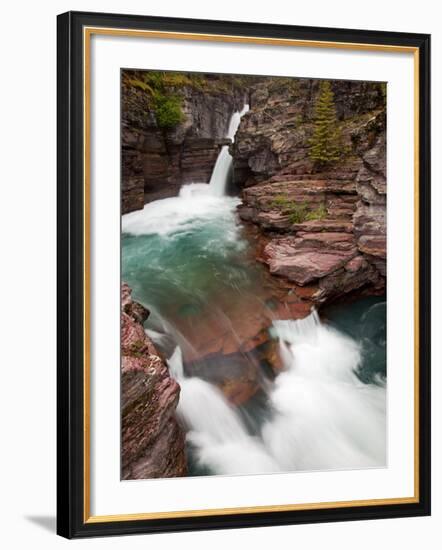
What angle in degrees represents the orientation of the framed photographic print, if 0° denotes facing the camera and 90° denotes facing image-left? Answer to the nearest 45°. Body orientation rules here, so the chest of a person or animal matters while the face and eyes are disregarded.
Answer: approximately 315°
